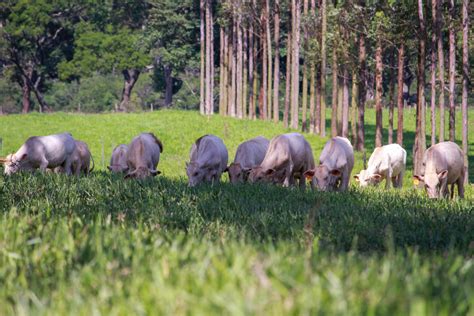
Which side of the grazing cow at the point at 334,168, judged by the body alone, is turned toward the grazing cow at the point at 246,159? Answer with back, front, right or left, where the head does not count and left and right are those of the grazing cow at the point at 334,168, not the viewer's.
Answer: right

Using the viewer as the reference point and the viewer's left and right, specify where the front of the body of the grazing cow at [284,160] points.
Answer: facing the viewer and to the left of the viewer

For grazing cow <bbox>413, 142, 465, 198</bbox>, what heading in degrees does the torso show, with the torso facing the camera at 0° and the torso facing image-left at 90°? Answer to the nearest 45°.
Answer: approximately 45°

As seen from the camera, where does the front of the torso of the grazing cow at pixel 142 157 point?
toward the camera

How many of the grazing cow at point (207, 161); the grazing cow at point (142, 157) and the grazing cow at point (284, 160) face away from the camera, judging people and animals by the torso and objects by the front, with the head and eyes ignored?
0

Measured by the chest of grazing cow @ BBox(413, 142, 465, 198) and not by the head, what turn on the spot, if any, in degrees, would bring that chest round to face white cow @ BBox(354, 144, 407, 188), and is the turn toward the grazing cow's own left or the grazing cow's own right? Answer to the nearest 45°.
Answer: approximately 135° to the grazing cow's own right

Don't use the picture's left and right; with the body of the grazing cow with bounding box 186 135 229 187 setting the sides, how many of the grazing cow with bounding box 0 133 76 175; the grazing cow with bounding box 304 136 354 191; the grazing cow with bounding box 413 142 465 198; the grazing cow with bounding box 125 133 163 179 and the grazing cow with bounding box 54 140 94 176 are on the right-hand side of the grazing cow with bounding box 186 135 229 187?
3

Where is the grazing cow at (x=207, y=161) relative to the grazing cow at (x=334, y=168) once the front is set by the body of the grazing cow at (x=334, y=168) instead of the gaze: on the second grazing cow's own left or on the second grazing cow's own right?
on the second grazing cow's own right

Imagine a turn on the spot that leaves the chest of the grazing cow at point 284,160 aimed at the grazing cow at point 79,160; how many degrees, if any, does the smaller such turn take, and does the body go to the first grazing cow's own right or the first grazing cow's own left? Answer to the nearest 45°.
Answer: approximately 90° to the first grazing cow's own right

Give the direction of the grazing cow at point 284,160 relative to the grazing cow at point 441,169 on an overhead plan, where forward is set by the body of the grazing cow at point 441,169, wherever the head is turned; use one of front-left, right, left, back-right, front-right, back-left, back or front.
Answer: front-right

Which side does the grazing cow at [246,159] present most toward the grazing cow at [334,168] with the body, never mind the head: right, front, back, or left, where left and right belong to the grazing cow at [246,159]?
left

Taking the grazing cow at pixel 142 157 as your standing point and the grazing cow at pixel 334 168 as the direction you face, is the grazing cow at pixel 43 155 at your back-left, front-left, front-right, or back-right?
back-right

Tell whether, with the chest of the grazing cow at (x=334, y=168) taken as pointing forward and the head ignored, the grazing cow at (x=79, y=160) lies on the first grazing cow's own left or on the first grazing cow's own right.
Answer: on the first grazing cow's own right
